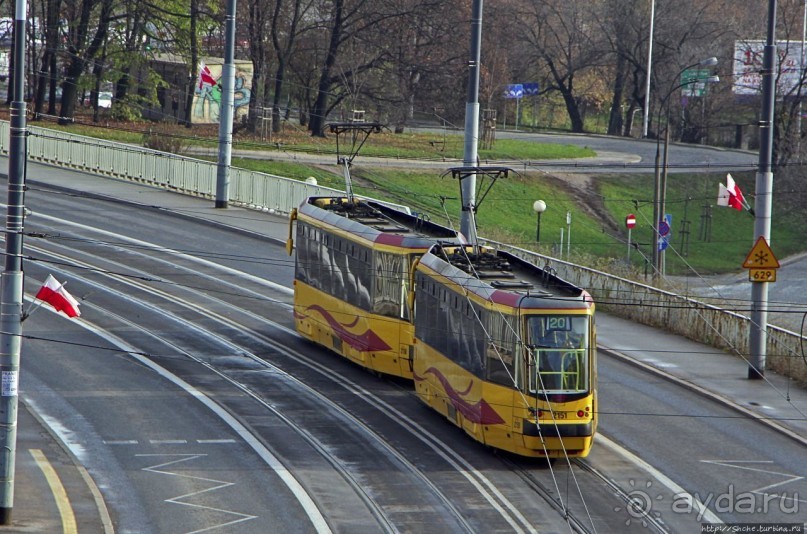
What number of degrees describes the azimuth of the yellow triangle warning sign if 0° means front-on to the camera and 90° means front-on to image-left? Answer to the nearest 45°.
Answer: approximately 0°

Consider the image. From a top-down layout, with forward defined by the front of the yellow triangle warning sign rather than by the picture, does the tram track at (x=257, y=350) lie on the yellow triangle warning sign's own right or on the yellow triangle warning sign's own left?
on the yellow triangle warning sign's own right

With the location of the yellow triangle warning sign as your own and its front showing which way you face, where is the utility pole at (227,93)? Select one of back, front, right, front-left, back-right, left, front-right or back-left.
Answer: back-right
